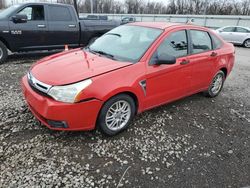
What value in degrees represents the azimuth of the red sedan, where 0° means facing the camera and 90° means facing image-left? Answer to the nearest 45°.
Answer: approximately 45°

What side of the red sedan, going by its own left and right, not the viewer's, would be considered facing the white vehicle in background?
back

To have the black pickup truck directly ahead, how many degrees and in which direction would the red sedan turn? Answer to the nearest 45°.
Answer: approximately 90° to its right
